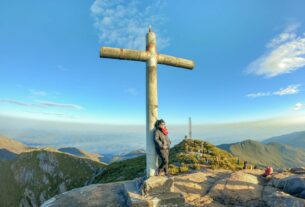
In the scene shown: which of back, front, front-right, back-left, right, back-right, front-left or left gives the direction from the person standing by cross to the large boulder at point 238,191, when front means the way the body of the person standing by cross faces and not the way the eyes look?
front-left

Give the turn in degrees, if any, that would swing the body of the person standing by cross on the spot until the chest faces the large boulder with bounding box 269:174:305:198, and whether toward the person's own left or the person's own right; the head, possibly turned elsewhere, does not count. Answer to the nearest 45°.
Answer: approximately 45° to the person's own left

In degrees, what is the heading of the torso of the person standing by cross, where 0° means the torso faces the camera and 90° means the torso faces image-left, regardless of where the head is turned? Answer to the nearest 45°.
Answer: approximately 315°
